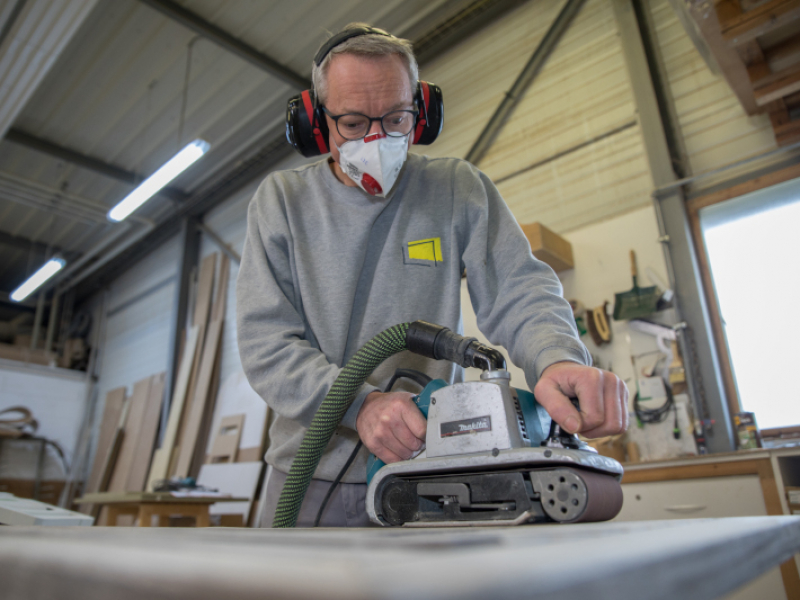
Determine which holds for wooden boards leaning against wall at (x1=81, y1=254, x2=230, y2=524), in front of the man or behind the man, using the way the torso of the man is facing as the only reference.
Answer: behind

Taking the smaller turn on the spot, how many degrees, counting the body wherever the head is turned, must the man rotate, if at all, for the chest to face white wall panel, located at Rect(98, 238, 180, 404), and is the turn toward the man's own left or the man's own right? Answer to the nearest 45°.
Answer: approximately 135° to the man's own right

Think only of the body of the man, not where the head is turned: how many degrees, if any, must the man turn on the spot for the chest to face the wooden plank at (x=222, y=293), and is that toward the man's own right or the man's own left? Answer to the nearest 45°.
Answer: approximately 135° to the man's own right

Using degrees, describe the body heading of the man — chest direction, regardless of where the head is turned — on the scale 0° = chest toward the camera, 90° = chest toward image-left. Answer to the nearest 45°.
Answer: approximately 0°

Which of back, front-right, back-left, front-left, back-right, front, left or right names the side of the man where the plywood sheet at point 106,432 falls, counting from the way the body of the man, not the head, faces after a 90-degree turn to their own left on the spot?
back-left

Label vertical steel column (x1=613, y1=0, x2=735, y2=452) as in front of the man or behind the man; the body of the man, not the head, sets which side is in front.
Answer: behind

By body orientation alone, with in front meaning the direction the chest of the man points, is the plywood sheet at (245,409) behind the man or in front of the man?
behind

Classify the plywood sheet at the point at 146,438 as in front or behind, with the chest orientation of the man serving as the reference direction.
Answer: behind

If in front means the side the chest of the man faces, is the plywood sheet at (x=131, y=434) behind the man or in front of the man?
behind

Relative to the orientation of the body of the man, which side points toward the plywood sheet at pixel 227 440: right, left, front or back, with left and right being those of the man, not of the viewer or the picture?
back
